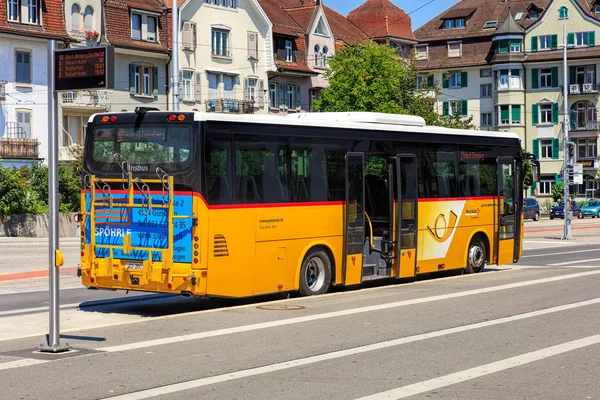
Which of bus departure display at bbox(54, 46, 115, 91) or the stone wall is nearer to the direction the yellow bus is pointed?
the stone wall

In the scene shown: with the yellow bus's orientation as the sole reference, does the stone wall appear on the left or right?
on its left

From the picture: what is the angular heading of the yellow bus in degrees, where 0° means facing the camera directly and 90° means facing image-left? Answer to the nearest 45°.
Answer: approximately 225°

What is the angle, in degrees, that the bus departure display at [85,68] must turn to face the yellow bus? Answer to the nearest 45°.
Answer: approximately 180°

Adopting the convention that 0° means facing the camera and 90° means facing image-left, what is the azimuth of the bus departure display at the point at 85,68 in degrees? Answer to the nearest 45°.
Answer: approximately 45°

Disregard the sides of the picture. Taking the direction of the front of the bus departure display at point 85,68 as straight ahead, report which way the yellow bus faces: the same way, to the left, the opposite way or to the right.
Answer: the opposite way

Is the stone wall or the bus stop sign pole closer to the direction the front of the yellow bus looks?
the stone wall

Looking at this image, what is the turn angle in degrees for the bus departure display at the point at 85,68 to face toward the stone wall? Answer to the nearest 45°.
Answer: approximately 135° to its right
